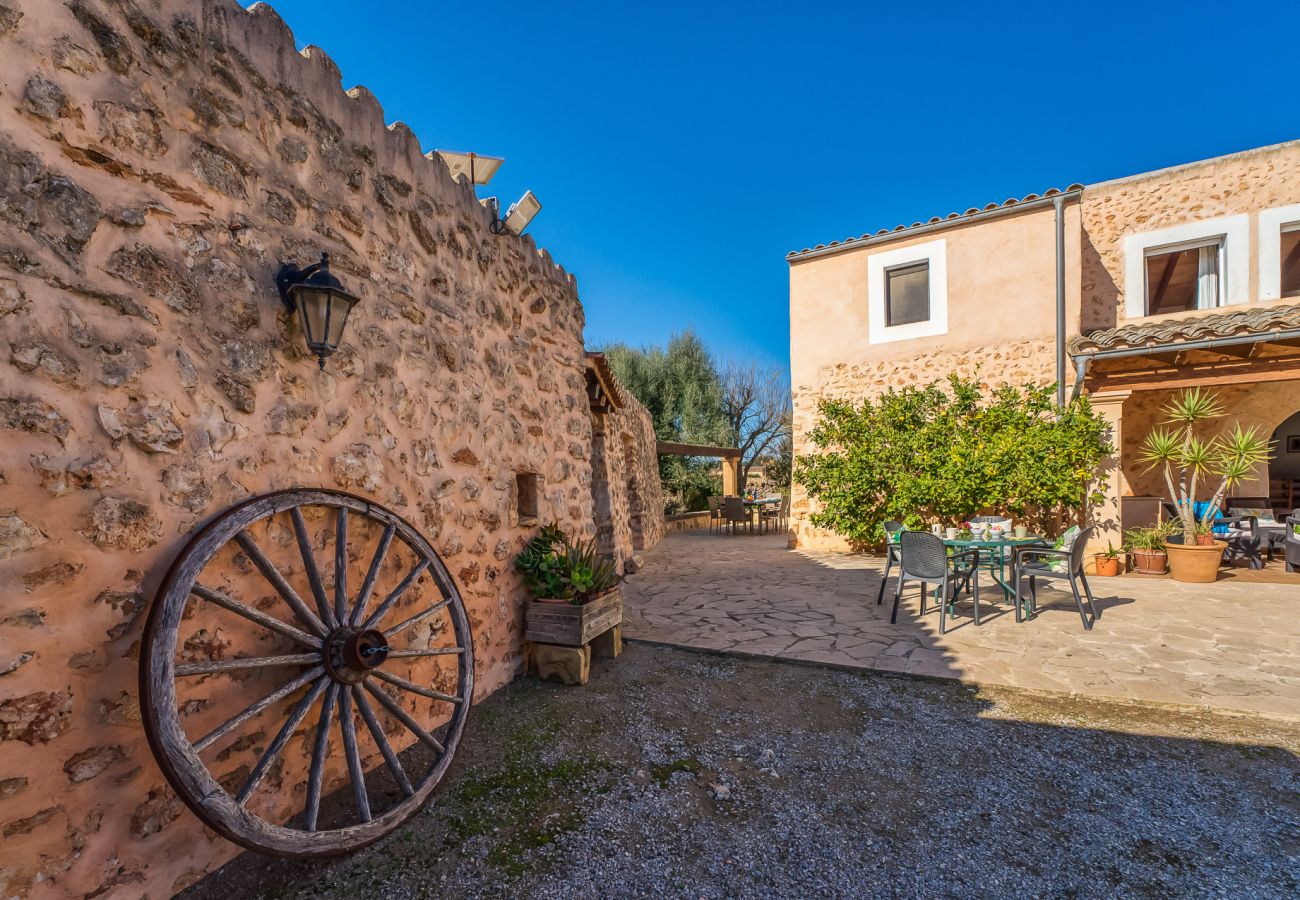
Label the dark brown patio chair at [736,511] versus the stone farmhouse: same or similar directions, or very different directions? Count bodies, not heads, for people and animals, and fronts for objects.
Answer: very different directions

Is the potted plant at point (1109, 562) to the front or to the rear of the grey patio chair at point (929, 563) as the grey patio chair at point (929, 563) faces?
to the front

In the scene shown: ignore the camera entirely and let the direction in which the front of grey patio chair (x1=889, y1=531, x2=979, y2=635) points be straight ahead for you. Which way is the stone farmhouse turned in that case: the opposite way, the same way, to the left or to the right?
the opposite way

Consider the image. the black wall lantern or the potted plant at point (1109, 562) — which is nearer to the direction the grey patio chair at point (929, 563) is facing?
the potted plant

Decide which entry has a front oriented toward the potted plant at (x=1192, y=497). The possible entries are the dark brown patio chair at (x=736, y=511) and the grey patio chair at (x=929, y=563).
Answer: the grey patio chair at (x=929, y=563)

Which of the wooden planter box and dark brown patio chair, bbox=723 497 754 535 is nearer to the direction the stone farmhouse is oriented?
the wooden planter box

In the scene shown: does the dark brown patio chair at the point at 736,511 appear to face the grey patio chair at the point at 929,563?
no

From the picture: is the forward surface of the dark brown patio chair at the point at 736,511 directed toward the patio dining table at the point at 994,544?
no

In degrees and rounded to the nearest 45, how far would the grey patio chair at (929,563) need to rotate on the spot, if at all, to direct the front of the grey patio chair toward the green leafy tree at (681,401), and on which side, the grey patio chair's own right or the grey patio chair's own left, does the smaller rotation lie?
approximately 90° to the grey patio chair's own left

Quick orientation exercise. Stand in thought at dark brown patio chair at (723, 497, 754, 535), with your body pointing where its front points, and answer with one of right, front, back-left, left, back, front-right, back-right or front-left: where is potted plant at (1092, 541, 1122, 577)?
right

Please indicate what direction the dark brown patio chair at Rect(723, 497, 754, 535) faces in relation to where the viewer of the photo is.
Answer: facing away from the viewer and to the right of the viewer

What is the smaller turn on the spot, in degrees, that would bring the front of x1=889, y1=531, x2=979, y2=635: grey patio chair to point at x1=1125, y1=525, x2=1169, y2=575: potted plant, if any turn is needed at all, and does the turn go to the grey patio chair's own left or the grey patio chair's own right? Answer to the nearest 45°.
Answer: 0° — it already faces it

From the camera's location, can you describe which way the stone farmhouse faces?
facing the viewer and to the left of the viewer

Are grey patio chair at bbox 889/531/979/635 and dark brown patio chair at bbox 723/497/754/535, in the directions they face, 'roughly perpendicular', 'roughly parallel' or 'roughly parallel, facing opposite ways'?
roughly parallel

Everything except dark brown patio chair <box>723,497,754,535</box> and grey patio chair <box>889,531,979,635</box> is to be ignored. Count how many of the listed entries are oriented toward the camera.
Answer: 0

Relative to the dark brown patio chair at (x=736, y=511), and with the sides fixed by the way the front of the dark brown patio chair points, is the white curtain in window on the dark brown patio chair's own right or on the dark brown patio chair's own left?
on the dark brown patio chair's own right

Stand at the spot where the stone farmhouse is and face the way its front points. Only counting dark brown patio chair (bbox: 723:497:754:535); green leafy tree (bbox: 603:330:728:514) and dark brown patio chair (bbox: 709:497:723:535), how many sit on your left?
0

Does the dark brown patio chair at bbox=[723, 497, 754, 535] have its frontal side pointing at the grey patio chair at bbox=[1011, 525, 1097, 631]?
no
